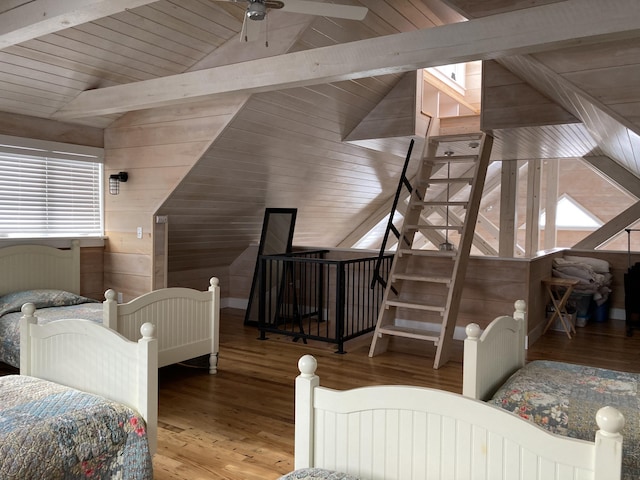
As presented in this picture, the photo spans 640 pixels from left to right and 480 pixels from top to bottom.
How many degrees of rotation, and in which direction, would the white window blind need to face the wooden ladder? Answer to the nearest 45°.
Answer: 0° — it already faces it

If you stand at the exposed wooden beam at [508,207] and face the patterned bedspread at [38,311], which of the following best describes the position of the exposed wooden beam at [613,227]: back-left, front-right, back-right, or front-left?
back-left

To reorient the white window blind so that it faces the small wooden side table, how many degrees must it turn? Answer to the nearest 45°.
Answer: approximately 45° to its left

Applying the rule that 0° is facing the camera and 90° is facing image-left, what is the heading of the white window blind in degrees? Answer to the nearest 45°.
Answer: approximately 315°
